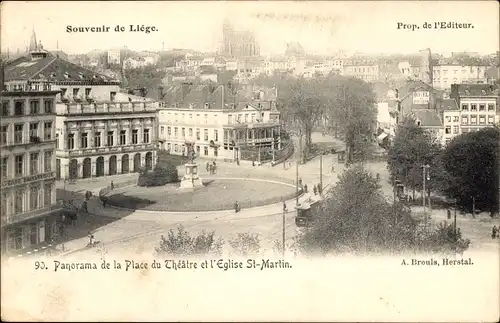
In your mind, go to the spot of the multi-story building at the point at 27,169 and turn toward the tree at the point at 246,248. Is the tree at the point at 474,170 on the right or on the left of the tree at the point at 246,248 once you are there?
left

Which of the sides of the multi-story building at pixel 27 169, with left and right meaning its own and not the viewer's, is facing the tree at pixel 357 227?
front

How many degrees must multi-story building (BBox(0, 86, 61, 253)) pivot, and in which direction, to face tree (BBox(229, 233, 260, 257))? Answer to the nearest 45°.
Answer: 0° — it already faces it

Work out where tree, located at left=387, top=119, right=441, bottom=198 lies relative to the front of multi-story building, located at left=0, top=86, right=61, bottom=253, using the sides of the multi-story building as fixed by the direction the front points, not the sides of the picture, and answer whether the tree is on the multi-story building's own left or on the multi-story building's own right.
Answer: on the multi-story building's own left

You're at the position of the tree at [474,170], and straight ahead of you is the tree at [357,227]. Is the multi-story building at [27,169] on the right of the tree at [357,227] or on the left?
right

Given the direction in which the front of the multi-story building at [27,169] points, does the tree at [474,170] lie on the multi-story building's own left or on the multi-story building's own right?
on the multi-story building's own left

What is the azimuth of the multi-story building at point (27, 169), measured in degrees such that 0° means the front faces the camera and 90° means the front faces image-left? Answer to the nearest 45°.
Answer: approximately 315°
